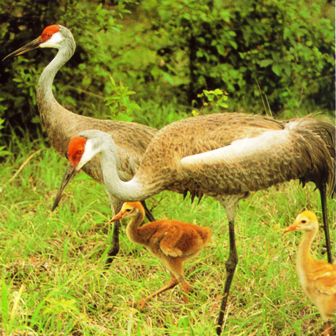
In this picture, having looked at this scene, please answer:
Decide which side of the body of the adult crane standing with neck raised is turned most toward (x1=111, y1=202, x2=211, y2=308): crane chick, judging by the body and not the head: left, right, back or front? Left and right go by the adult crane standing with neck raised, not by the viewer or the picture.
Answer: left

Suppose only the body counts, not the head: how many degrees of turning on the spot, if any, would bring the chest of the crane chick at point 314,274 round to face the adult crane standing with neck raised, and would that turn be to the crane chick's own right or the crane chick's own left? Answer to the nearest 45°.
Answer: approximately 45° to the crane chick's own right

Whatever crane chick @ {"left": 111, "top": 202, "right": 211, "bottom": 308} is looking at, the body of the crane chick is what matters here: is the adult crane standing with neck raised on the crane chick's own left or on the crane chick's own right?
on the crane chick's own right

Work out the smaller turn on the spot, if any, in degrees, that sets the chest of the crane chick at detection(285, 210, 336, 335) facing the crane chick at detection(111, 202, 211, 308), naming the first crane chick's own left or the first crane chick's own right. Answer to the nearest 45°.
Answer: approximately 45° to the first crane chick's own right

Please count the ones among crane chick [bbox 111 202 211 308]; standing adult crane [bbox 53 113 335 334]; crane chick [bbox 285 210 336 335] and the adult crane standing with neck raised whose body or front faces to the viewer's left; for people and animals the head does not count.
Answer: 4

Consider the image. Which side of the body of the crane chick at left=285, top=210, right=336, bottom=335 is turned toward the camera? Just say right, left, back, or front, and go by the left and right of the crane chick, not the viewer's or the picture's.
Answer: left

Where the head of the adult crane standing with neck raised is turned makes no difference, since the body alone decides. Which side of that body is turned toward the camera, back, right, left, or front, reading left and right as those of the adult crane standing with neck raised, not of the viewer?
left

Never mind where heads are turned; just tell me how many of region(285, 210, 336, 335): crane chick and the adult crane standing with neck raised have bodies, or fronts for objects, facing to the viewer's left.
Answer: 2

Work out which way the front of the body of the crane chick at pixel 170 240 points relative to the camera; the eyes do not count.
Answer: to the viewer's left

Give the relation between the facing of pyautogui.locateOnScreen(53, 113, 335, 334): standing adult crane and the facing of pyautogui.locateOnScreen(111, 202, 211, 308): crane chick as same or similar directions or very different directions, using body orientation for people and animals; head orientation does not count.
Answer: same or similar directions

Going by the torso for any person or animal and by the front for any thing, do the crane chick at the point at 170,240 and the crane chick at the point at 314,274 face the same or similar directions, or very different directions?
same or similar directions

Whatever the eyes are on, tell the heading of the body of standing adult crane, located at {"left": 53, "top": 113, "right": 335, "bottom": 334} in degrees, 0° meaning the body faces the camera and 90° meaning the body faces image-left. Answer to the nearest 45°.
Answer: approximately 90°

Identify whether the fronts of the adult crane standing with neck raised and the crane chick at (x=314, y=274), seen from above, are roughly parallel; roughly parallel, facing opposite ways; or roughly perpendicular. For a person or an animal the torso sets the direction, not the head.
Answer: roughly parallel
